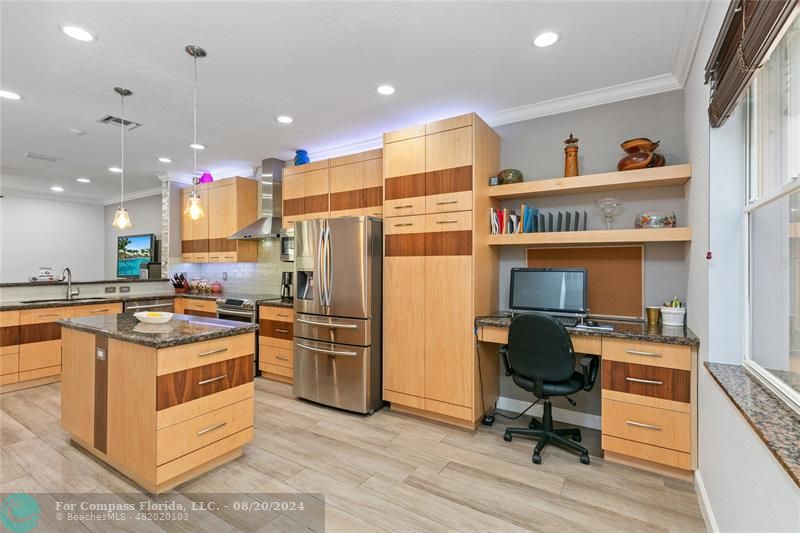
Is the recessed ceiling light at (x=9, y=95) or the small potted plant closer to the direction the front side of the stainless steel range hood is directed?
the recessed ceiling light

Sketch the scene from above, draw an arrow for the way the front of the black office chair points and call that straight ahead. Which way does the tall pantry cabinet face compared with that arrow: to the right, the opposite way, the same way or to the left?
the opposite way

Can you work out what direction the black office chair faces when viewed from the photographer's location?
facing away from the viewer and to the right of the viewer

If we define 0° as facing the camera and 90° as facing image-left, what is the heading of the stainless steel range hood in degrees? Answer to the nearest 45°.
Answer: approximately 45°

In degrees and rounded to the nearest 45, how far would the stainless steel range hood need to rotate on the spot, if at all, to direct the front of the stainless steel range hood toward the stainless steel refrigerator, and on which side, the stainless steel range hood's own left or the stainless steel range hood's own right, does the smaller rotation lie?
approximately 45° to the stainless steel range hood's own left

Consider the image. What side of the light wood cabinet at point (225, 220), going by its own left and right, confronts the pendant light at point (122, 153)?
front

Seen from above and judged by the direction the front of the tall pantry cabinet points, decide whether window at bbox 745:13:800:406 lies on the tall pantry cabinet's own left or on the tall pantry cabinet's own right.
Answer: on the tall pantry cabinet's own left

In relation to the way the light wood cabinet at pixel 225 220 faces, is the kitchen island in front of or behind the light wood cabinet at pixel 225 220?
in front

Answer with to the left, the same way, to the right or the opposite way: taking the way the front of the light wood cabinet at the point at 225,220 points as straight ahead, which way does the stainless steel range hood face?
the same way

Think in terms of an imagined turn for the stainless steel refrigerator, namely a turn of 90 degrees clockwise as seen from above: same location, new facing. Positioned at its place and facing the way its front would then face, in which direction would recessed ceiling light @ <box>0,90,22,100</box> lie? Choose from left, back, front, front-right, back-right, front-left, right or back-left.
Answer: front-left

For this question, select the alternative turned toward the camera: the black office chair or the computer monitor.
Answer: the computer monitor

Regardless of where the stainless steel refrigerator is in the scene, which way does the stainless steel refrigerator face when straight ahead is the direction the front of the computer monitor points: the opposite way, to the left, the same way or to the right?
the same way

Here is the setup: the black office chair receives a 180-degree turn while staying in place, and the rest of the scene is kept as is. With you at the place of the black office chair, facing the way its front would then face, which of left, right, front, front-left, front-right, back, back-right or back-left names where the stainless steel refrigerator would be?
front-right

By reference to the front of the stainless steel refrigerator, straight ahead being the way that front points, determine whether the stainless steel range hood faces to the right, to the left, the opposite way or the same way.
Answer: the same way

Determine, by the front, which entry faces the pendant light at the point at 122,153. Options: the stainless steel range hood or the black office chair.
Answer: the stainless steel range hood

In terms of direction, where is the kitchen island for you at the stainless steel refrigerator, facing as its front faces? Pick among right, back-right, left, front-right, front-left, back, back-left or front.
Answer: front

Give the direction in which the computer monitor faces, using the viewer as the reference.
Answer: facing the viewer

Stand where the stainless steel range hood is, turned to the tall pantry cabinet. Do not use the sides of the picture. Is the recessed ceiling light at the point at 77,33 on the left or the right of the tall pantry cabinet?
right
